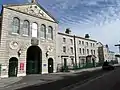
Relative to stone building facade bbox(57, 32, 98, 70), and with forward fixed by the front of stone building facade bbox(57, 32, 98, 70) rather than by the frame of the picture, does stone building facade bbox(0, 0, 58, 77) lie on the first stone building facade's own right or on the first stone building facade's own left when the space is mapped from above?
on the first stone building facade's own right

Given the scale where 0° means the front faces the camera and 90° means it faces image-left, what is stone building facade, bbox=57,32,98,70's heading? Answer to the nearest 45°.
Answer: approximately 315°

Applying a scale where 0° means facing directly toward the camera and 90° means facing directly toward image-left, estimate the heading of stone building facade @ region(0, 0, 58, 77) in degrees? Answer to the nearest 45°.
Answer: approximately 315°

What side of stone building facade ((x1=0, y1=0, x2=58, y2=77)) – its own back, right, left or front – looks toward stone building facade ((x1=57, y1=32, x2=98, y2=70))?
left
